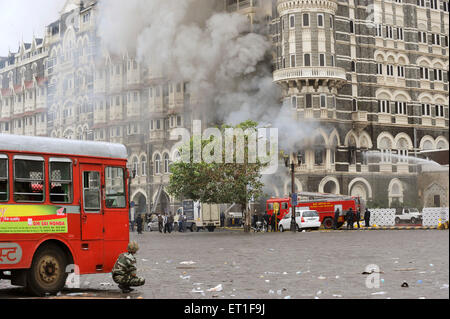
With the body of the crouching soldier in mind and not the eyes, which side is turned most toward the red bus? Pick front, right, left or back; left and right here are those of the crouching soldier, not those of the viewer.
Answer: back

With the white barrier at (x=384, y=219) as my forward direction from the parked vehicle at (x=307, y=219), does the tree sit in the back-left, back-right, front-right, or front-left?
back-left

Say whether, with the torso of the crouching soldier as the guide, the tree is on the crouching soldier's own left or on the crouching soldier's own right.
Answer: on the crouching soldier's own left

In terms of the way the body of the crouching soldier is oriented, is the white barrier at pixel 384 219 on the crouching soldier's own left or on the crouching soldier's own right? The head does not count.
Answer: on the crouching soldier's own left

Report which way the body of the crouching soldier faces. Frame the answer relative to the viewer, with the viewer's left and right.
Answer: facing to the right of the viewer

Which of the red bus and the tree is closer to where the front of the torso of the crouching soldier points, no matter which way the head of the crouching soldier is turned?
the tree

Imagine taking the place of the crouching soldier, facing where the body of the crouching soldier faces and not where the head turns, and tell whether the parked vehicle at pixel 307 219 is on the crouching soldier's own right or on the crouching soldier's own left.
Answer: on the crouching soldier's own left
